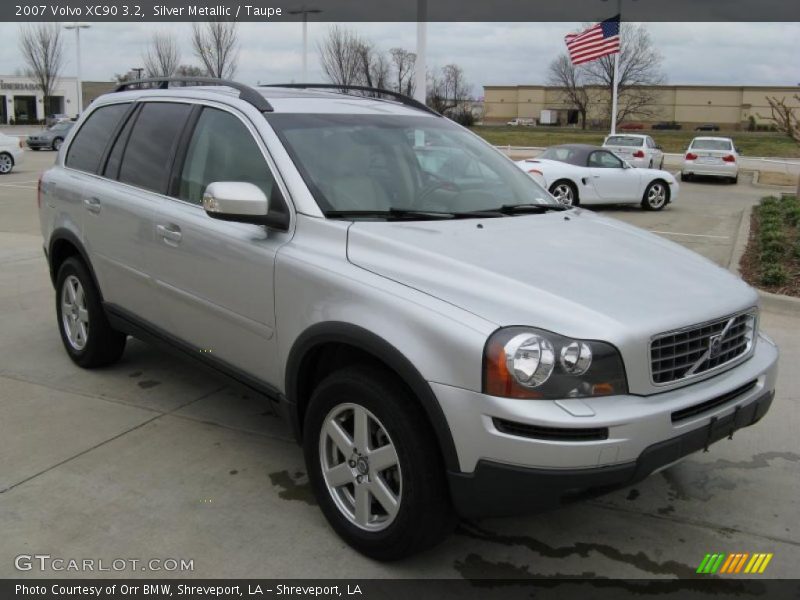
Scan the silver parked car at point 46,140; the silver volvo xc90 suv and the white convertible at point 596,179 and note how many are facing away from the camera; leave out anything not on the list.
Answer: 0

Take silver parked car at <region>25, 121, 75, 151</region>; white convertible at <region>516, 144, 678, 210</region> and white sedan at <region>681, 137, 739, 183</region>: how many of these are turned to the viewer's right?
1

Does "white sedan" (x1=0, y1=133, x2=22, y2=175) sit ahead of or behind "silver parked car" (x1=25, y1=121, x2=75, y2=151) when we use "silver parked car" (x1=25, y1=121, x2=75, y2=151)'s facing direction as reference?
ahead

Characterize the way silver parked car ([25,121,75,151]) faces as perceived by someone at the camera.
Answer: facing the viewer and to the left of the viewer

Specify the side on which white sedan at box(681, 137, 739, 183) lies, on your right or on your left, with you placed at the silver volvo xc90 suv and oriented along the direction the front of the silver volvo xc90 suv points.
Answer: on your left

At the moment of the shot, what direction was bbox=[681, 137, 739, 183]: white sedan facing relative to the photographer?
facing away from the viewer

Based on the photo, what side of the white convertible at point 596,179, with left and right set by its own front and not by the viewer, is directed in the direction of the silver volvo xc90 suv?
right

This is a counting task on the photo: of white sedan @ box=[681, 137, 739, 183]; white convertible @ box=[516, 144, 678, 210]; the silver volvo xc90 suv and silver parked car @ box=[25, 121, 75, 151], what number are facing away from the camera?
1

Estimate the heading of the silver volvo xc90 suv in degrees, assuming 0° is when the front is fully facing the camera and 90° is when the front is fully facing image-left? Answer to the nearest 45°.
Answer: approximately 315°

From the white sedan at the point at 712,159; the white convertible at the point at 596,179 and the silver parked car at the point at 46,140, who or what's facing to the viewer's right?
the white convertible at the point at 596,179

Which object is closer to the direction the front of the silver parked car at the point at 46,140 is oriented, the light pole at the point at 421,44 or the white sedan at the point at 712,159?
the light pole

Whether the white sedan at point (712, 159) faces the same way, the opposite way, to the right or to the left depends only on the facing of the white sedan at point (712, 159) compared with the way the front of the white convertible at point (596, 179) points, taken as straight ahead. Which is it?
to the left

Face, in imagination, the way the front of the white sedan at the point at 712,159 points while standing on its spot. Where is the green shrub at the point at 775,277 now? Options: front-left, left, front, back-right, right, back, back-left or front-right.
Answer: back

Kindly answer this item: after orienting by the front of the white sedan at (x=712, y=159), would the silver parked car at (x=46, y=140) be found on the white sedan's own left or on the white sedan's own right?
on the white sedan's own left

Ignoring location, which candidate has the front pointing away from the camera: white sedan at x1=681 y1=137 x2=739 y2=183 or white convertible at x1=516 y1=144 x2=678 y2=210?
white sedan at x1=681 y1=137 x2=739 y2=183
